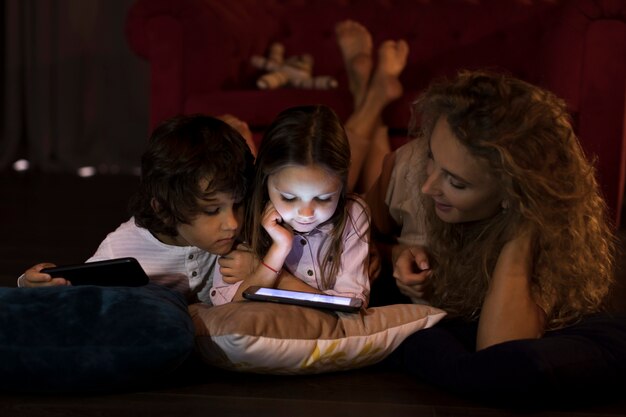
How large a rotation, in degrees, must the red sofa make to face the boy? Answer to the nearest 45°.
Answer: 0° — it already faces them

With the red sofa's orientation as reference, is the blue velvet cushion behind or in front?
in front

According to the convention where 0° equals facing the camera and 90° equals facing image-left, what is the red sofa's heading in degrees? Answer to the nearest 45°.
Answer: approximately 0°

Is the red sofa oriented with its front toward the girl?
yes

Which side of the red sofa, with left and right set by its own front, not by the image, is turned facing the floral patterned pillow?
front
